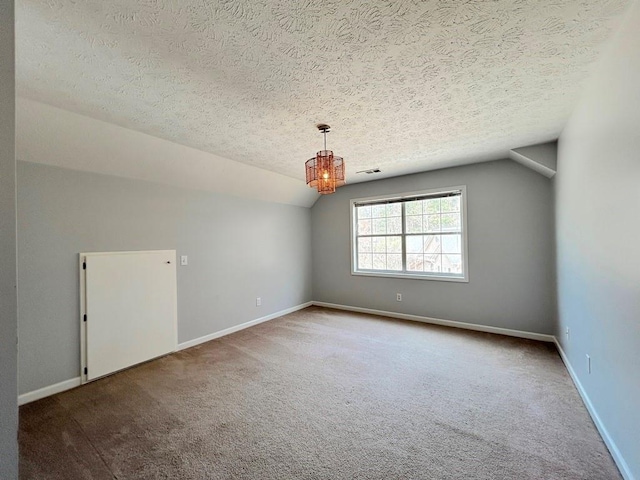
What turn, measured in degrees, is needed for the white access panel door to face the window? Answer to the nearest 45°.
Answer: approximately 45° to its left

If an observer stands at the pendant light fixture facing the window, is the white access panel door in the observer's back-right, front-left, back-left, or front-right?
back-left

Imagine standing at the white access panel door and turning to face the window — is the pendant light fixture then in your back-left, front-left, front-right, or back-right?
front-right

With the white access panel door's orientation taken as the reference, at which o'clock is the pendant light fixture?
The pendant light fixture is roughly at 12 o'clock from the white access panel door.

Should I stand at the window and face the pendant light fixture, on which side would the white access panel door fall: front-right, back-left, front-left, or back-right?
front-right

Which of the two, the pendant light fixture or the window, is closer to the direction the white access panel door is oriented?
the pendant light fixture

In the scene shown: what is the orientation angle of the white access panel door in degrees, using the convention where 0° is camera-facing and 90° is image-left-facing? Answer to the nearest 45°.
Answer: approximately 315°
